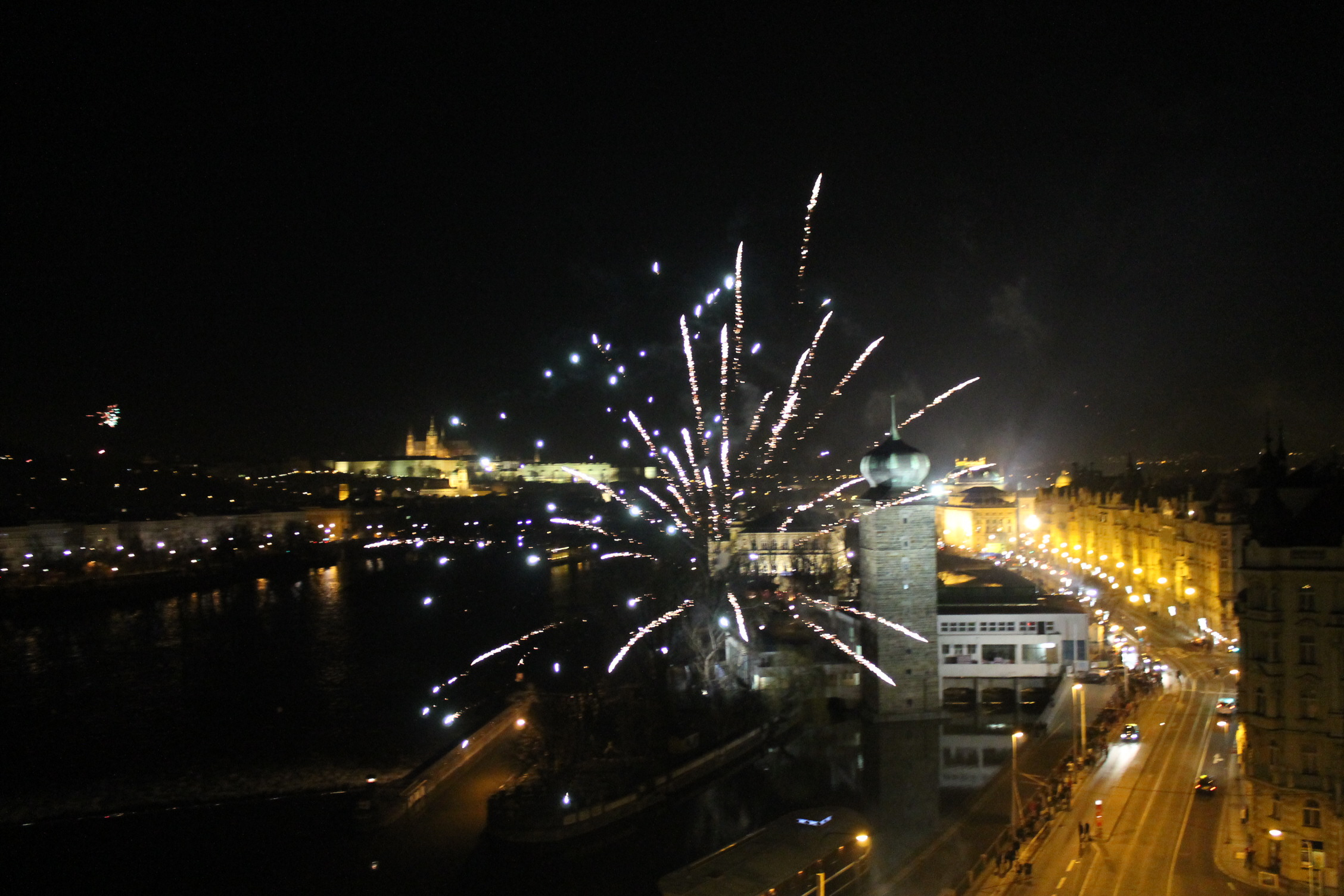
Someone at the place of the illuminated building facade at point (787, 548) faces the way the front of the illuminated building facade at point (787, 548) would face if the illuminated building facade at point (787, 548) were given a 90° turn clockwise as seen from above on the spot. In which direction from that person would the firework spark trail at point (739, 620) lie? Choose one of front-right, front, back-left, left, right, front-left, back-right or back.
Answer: left

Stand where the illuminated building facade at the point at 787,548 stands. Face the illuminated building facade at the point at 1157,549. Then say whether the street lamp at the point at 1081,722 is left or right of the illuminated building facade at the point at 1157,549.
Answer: right

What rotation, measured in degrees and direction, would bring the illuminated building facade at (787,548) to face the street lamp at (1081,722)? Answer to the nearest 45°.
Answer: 0° — it already faces it

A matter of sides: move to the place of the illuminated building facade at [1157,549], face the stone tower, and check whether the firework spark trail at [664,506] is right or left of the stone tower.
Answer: right

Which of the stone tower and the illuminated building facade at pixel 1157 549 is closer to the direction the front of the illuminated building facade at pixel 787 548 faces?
the stone tower

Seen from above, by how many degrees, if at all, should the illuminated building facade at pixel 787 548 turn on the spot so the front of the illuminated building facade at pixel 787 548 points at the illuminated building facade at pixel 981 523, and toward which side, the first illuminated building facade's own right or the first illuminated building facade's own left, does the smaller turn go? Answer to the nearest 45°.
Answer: approximately 135° to the first illuminated building facade's own left

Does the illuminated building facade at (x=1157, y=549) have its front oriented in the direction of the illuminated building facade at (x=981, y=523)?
no

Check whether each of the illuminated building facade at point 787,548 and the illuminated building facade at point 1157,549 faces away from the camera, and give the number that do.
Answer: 0

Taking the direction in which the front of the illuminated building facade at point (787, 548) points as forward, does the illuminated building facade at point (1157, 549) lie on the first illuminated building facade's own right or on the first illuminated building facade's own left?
on the first illuminated building facade's own left

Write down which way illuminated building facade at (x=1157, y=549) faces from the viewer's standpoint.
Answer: facing the viewer and to the left of the viewer

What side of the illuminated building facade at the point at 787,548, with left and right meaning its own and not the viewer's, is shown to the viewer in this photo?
front

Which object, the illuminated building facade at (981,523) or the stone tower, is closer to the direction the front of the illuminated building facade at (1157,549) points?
the stone tower

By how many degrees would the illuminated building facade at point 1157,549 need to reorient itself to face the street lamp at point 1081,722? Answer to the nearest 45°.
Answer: approximately 45° to its left

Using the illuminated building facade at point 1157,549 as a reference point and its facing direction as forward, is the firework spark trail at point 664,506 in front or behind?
in front

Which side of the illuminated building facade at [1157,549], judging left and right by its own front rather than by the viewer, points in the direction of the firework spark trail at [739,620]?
front

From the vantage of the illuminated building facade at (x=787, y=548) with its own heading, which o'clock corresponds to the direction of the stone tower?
The stone tower is roughly at 12 o'clock from the illuminated building facade.
